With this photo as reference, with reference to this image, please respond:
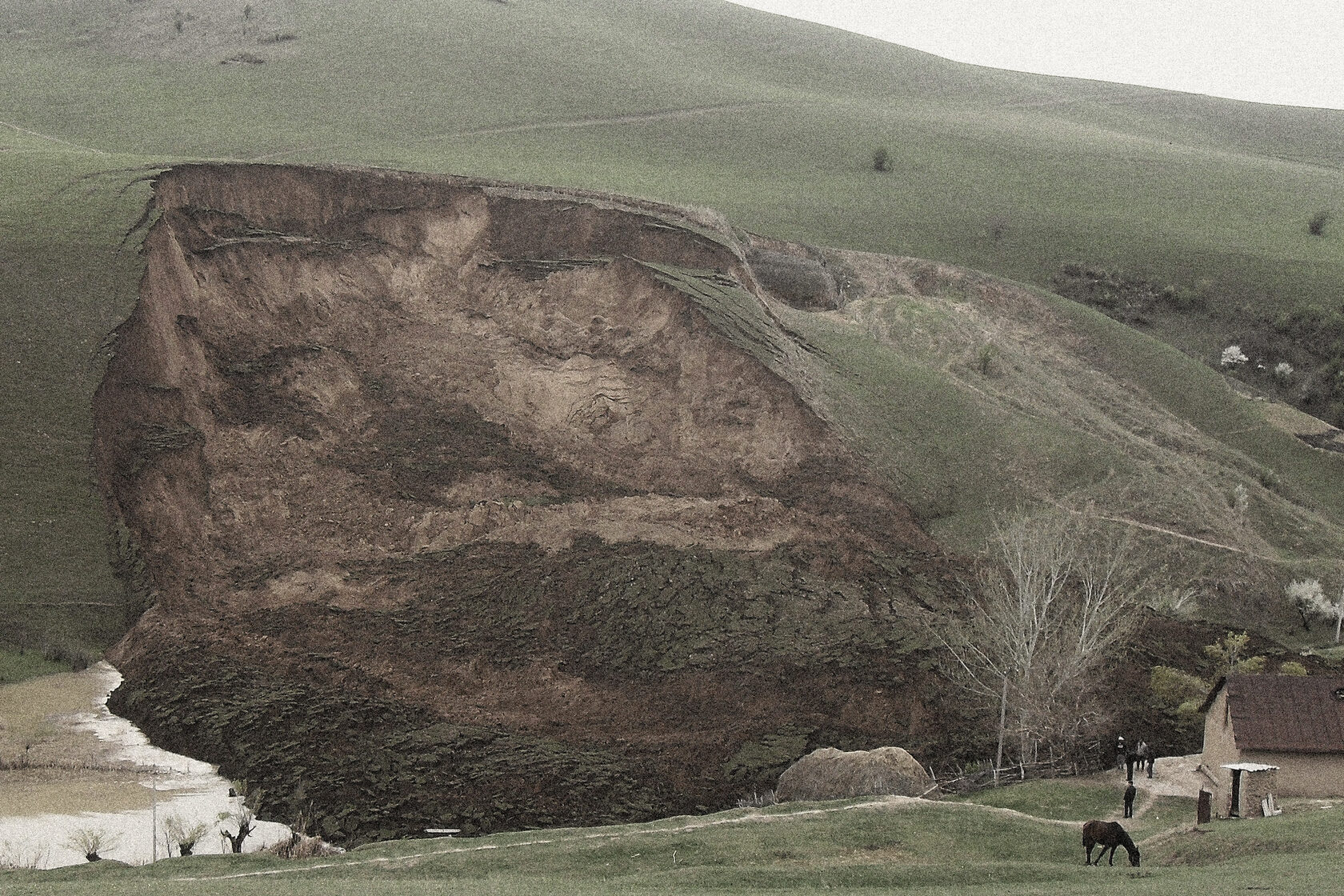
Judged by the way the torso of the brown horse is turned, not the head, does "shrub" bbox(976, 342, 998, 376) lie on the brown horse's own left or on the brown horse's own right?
on the brown horse's own left

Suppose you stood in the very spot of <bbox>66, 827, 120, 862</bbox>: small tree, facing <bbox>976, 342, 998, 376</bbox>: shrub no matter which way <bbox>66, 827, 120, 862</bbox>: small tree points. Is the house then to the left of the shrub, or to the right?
right

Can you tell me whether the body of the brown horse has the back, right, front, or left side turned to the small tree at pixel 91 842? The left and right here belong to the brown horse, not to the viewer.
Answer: back

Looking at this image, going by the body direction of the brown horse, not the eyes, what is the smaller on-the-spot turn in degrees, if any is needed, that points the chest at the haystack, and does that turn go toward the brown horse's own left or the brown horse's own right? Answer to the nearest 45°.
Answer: approximately 135° to the brown horse's own left

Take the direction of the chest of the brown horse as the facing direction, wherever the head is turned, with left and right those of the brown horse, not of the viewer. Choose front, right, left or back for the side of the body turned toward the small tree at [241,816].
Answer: back

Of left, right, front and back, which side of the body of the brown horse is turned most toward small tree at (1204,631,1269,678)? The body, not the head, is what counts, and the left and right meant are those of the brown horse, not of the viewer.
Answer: left

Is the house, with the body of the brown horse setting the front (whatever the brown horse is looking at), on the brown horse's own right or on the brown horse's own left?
on the brown horse's own left

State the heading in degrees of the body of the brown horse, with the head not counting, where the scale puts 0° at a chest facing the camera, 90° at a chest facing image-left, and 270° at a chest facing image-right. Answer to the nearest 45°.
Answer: approximately 270°

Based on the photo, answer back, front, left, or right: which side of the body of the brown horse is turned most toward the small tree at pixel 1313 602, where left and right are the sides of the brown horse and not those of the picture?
left
